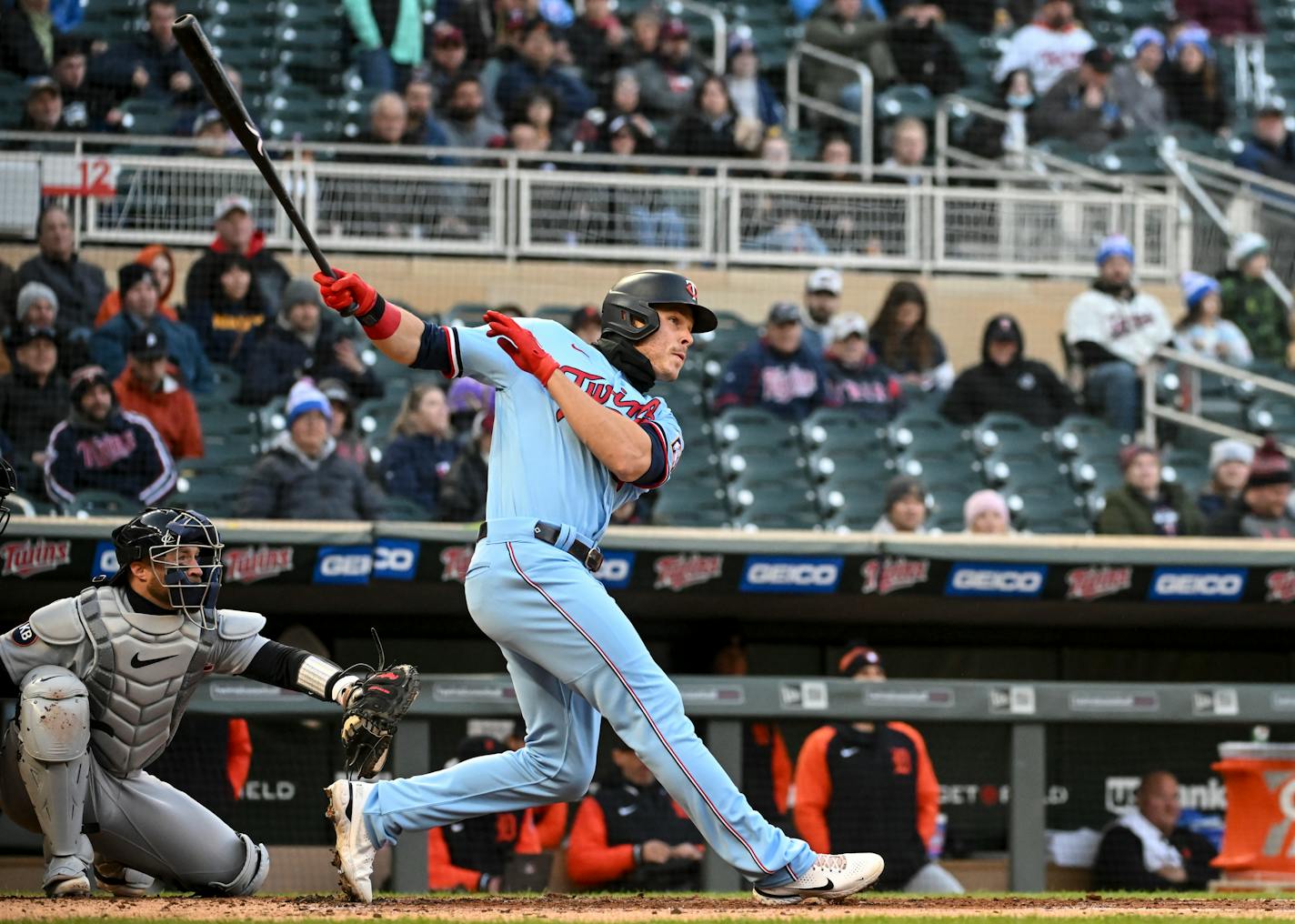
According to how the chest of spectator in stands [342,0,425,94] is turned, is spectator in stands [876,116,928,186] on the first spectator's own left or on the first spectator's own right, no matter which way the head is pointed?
on the first spectator's own left

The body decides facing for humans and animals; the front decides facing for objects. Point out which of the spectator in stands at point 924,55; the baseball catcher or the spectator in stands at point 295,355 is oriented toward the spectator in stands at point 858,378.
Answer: the spectator in stands at point 924,55

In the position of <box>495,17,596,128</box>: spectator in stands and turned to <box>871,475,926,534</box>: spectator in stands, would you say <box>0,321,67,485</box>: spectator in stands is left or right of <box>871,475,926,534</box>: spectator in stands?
right

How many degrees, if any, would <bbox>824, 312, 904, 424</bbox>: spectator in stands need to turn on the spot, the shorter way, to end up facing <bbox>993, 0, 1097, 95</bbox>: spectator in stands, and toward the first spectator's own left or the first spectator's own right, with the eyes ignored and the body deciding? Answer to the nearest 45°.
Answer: approximately 180°

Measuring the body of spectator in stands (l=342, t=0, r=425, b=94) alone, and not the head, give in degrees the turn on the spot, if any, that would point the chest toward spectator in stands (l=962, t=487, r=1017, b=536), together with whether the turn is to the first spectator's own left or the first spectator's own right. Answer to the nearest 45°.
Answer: approximately 45° to the first spectator's own left

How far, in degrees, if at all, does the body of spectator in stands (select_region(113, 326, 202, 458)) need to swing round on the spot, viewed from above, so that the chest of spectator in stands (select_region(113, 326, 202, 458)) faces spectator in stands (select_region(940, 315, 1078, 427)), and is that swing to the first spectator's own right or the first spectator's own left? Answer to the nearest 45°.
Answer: approximately 90° to the first spectator's own left

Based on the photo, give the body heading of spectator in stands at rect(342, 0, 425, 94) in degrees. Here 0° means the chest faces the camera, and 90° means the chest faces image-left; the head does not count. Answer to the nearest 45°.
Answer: approximately 0°

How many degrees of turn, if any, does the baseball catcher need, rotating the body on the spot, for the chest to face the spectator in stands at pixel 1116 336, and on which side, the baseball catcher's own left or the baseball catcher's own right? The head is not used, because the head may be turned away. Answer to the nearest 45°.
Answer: approximately 90° to the baseball catcher's own left

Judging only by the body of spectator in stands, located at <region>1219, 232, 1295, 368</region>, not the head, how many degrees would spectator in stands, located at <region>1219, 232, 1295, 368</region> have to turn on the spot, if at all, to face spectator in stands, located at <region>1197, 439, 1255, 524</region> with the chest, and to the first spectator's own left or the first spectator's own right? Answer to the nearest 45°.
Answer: approximately 45° to the first spectator's own right
